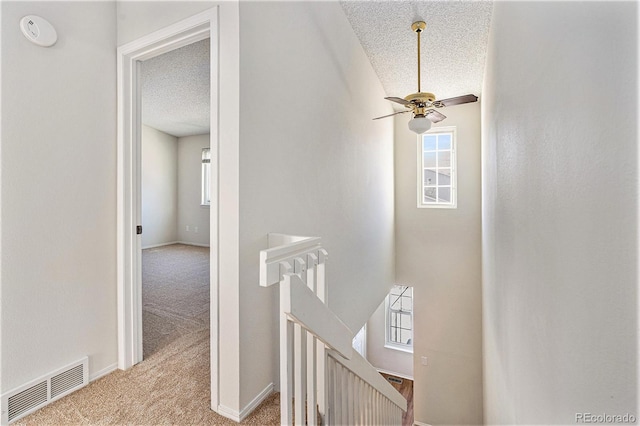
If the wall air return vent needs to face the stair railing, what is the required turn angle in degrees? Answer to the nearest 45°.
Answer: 0° — it already faces it

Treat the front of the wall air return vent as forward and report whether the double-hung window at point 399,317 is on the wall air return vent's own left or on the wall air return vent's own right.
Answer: on the wall air return vent's own left

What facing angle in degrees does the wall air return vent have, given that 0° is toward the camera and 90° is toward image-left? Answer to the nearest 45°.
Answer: approximately 315°

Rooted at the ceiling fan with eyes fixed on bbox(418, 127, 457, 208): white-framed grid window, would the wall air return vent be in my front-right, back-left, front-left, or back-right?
back-left

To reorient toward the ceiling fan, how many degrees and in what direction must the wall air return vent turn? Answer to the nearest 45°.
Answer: approximately 45° to its left

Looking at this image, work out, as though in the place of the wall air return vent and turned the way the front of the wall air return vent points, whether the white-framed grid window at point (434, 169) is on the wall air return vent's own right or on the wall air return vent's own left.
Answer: on the wall air return vent's own left

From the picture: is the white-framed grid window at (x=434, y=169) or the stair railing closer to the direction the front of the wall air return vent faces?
the stair railing
